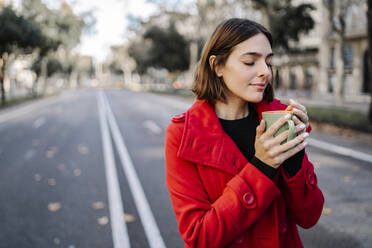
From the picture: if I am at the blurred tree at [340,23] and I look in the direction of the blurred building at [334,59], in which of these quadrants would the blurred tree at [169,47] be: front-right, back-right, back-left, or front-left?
front-left

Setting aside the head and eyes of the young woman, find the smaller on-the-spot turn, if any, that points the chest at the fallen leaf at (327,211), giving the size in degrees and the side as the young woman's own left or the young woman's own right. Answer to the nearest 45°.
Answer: approximately 135° to the young woman's own left

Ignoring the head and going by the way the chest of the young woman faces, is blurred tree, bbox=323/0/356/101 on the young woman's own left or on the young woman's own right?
on the young woman's own left

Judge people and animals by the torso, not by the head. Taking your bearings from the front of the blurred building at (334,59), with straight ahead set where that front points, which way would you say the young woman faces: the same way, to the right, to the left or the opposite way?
to the left

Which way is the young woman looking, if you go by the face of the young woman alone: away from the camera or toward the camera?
toward the camera

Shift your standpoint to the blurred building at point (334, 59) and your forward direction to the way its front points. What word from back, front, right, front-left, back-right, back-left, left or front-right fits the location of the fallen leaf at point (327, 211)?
front-left

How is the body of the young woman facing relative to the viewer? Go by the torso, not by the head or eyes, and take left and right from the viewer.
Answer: facing the viewer and to the right of the viewer

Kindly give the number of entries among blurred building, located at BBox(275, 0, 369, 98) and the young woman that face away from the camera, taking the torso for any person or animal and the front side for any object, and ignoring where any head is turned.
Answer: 0

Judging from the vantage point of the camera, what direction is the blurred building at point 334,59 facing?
facing the viewer and to the left of the viewer

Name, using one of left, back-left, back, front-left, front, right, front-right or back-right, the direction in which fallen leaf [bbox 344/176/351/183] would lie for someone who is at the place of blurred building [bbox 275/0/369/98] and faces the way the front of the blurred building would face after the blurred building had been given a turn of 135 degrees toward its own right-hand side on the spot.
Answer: back

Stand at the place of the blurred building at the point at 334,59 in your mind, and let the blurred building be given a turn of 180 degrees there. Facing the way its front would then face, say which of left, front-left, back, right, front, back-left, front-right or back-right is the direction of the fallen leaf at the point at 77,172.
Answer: back-right

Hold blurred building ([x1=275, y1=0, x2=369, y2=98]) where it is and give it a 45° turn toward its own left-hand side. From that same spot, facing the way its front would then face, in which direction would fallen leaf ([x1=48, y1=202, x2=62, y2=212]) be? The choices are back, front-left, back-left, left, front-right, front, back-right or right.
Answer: front

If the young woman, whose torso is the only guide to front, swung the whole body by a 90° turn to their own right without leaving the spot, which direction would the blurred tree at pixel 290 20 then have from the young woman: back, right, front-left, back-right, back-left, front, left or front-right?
back-right

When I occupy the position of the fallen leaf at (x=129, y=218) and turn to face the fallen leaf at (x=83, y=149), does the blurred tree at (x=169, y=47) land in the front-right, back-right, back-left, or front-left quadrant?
front-right

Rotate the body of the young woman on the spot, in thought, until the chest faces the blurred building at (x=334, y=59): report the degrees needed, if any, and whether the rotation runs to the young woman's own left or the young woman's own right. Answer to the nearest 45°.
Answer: approximately 135° to the young woman's own left

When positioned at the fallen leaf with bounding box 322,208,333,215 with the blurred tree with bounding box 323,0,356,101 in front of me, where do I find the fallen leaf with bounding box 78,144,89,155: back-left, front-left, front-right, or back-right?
front-left

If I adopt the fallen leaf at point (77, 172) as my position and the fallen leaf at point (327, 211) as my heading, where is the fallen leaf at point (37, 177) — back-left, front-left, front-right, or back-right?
back-right

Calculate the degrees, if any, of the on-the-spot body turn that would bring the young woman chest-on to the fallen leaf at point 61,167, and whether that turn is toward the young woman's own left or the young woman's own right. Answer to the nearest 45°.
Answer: approximately 180°

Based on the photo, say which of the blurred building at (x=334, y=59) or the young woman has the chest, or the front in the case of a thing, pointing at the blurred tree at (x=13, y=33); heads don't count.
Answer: the blurred building

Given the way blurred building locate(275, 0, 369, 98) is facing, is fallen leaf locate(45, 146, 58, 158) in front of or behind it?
in front

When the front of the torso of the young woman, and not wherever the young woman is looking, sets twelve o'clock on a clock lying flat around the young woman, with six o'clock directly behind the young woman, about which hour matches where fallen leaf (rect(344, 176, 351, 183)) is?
The fallen leaf is roughly at 8 o'clock from the young woman.

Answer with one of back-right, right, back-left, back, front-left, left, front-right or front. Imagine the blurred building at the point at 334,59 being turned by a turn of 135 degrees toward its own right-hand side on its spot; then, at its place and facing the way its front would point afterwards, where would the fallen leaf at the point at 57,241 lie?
back
